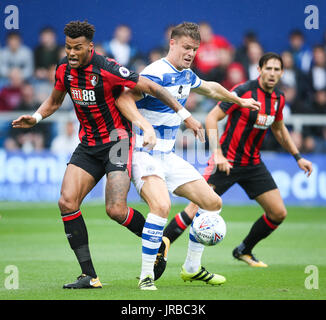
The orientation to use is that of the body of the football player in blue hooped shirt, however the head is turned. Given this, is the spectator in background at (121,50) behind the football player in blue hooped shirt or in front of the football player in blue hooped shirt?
behind

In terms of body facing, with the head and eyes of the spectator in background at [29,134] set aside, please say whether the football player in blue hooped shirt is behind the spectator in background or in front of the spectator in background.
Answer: in front

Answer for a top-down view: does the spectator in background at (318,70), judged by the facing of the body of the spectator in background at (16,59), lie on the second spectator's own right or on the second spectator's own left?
on the second spectator's own left

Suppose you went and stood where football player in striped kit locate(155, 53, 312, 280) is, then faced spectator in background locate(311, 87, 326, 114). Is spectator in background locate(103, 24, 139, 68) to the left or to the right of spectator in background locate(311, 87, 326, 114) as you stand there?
left

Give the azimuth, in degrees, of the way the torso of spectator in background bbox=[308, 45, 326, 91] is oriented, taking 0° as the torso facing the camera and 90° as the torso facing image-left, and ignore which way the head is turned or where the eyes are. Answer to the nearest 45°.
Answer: approximately 0°

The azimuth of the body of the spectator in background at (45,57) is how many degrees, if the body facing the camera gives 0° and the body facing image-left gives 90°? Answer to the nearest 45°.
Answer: approximately 0°

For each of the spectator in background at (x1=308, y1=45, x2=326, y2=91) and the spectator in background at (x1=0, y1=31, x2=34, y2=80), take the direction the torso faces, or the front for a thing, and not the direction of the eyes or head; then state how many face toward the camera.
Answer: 2

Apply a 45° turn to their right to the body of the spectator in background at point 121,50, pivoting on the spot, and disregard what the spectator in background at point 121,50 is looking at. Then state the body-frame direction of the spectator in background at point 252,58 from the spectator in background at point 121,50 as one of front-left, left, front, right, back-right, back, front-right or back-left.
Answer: back-left

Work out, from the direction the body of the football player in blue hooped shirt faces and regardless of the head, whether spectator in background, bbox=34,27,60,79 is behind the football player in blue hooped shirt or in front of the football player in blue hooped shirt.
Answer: behind
